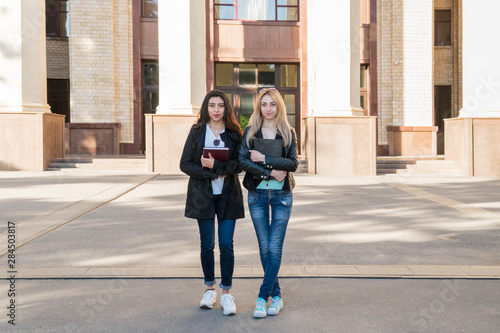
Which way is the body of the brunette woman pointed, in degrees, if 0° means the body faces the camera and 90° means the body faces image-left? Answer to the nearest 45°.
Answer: approximately 0°

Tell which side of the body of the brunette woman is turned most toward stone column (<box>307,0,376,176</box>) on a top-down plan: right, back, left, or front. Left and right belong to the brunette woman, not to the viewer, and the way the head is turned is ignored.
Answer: back

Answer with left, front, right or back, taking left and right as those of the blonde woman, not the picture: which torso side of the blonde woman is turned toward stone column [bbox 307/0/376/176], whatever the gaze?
back

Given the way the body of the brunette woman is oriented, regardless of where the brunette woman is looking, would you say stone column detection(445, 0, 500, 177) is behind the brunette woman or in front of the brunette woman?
behind

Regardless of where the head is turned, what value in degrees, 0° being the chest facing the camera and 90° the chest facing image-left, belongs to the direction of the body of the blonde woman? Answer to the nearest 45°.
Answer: approximately 0°

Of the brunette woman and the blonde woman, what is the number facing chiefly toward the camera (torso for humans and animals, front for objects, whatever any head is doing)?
2
